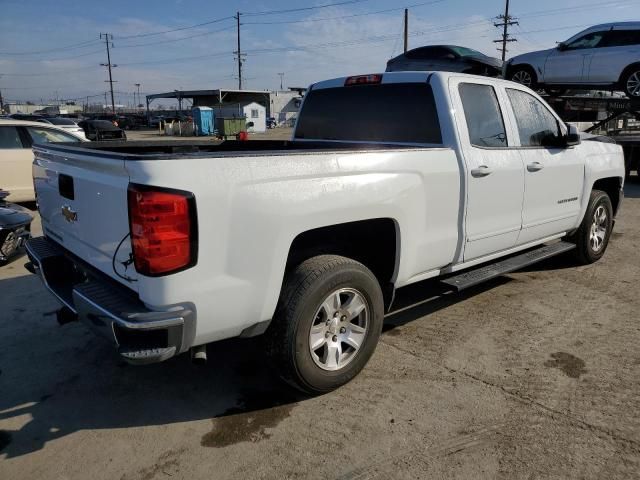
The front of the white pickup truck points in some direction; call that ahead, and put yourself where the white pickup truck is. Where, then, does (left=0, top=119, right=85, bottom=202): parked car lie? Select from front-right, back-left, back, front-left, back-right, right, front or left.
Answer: left

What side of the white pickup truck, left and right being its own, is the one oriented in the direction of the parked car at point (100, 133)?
left

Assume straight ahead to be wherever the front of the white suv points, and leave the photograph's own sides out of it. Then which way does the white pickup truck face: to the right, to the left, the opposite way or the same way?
to the right

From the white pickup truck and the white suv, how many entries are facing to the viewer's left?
1

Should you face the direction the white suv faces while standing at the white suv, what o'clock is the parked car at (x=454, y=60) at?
The parked car is roughly at 1 o'clock from the white suv.

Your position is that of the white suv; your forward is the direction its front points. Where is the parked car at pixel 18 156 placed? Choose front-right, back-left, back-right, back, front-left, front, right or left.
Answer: front-left

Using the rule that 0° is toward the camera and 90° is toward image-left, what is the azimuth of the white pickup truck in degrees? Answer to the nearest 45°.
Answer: approximately 225°

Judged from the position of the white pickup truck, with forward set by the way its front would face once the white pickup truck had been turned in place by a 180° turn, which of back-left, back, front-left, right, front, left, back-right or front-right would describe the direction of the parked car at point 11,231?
right

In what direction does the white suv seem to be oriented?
to the viewer's left
